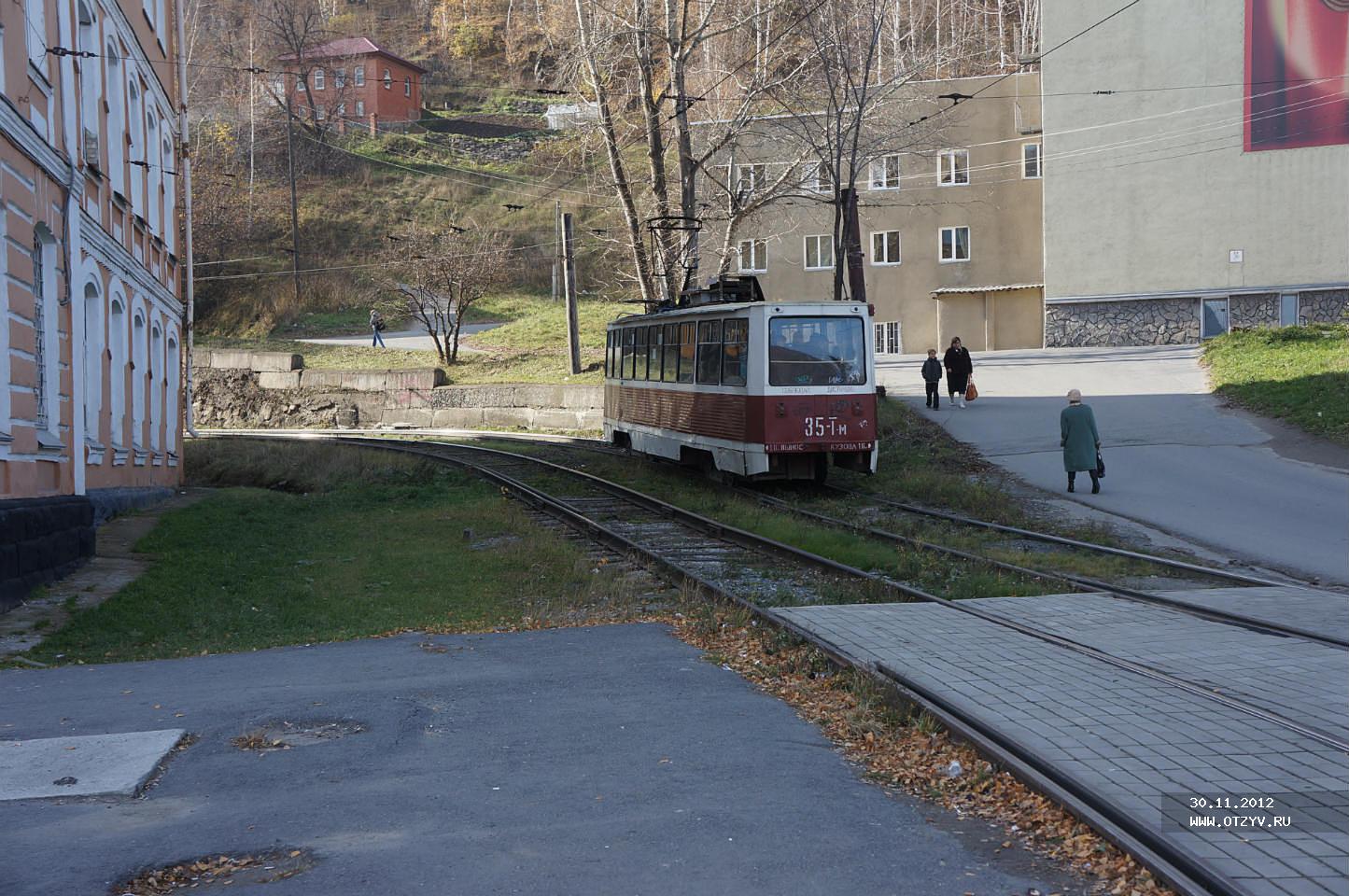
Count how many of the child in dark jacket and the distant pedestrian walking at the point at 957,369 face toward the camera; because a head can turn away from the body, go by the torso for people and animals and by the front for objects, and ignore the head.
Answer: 2

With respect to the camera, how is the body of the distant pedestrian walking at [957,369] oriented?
toward the camera

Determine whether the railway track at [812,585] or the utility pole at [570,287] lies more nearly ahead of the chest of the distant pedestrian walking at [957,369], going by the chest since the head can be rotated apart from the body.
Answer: the railway track
